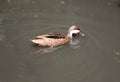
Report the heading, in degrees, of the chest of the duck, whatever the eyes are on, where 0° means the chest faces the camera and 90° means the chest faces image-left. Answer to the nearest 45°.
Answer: approximately 270°
